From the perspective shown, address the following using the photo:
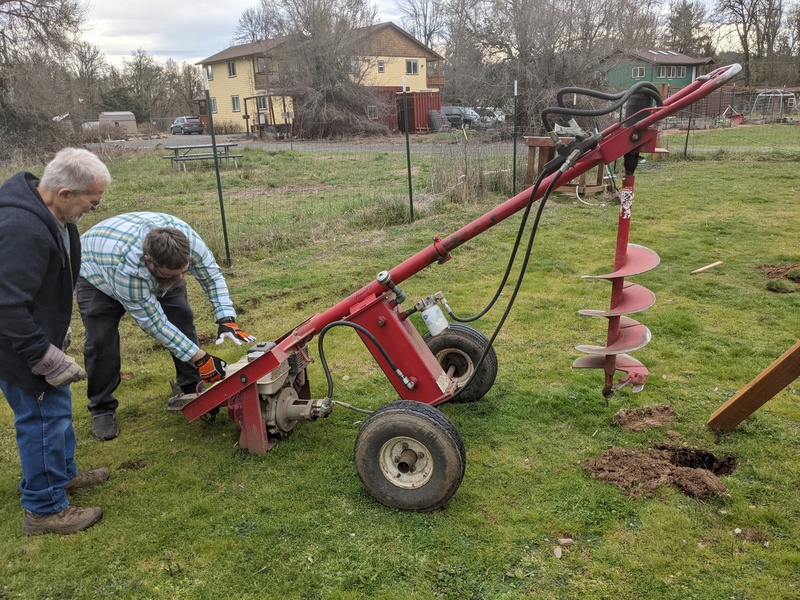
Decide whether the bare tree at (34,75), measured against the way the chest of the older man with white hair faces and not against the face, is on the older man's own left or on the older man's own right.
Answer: on the older man's own left

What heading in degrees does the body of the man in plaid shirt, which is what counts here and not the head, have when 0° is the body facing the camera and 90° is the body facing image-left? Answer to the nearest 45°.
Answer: approximately 315°

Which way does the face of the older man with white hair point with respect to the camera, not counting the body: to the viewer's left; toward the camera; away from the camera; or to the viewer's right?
to the viewer's right

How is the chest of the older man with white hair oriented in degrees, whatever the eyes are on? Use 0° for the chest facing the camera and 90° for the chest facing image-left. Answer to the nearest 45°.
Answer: approximately 270°

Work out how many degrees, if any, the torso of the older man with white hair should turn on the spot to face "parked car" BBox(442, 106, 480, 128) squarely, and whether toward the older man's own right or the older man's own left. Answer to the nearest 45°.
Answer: approximately 45° to the older man's own left
